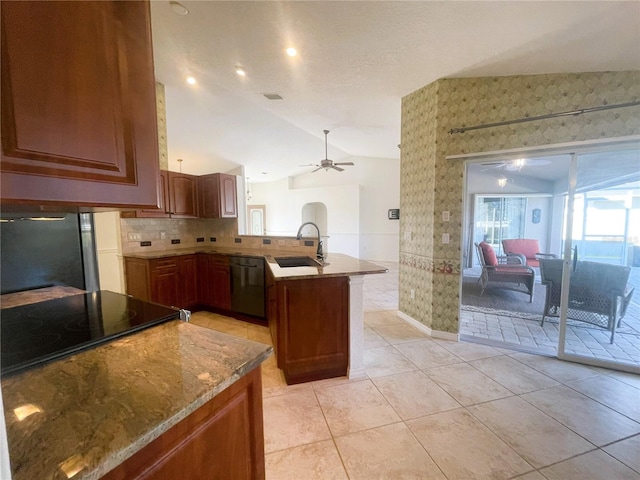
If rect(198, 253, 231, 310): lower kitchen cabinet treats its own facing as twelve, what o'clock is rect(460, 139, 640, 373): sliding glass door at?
The sliding glass door is roughly at 9 o'clock from the lower kitchen cabinet.

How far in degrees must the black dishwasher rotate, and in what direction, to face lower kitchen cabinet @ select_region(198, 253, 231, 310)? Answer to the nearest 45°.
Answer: approximately 90° to its right

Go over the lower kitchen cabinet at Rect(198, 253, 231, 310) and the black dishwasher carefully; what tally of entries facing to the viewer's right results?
0

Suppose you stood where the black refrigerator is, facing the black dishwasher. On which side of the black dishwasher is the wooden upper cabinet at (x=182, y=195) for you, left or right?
left

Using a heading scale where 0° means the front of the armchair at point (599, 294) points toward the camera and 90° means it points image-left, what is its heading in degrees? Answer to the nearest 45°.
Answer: approximately 225°

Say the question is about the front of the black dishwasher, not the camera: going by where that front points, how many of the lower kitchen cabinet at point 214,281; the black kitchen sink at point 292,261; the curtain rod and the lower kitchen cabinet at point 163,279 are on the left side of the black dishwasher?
2

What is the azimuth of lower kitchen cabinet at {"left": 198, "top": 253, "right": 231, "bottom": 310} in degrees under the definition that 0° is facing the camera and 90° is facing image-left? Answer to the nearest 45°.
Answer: approximately 45°

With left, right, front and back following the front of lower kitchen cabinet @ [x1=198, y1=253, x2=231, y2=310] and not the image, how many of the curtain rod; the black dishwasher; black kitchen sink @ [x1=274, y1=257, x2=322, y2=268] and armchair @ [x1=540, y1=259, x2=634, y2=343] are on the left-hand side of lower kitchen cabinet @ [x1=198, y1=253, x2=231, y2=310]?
4
